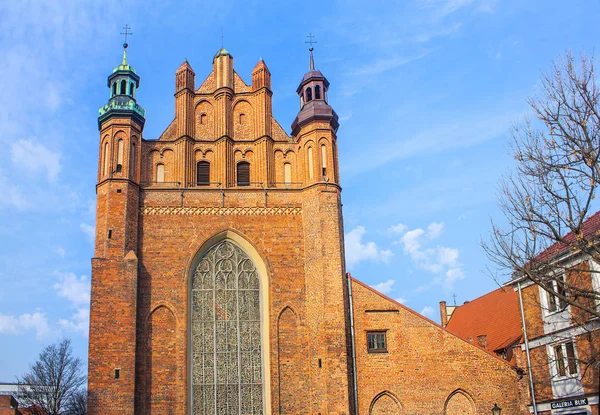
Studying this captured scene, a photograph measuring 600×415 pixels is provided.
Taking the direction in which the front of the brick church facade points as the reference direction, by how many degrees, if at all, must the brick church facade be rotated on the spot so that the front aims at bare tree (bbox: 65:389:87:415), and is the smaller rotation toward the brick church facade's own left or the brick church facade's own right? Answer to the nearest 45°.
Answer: approximately 135° to the brick church facade's own right

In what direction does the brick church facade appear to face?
toward the camera
